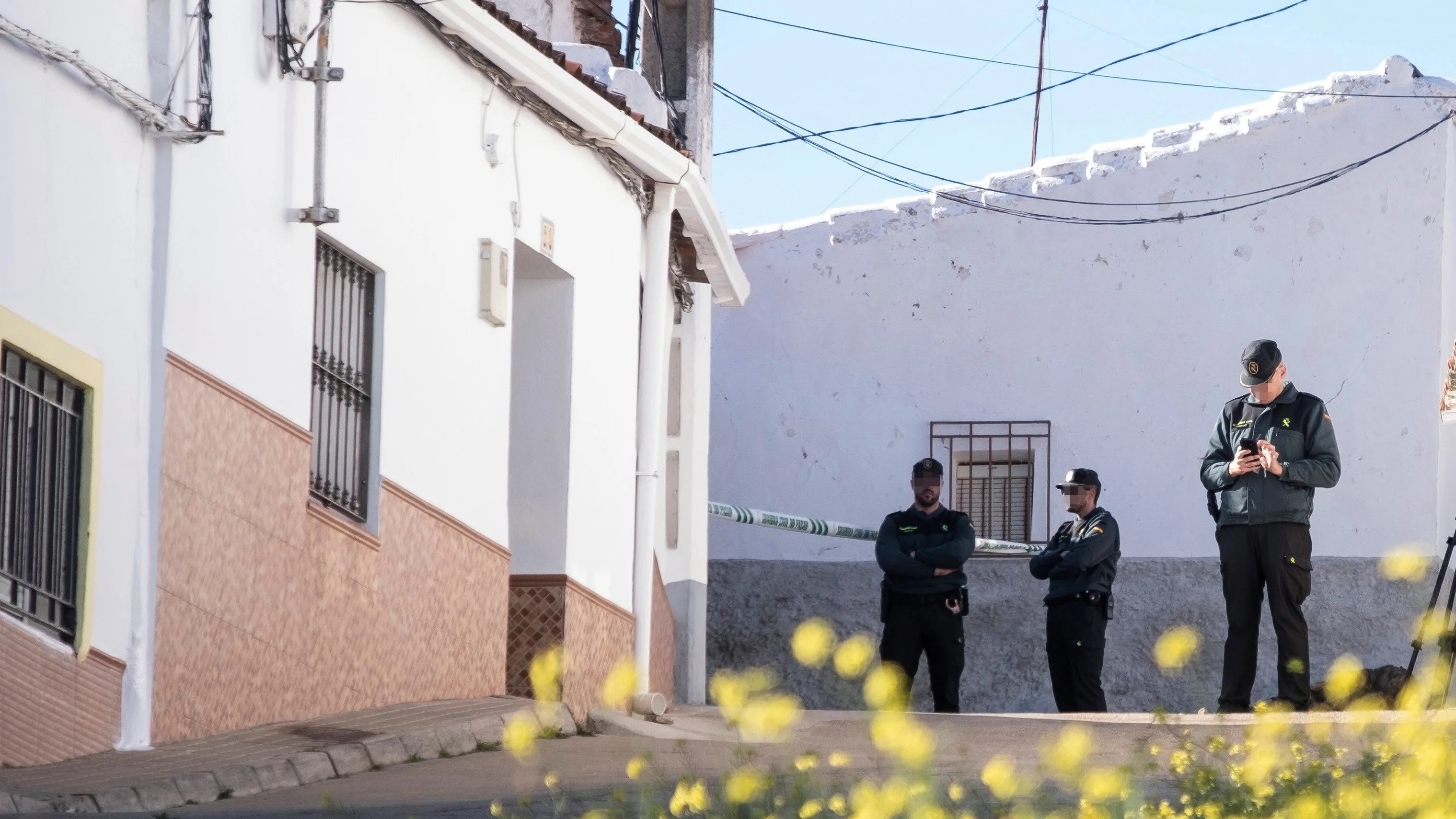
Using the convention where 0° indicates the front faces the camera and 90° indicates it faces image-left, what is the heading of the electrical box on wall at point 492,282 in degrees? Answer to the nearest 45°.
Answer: approximately 315°

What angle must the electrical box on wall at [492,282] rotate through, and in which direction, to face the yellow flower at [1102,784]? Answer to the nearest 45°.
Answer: approximately 45° to its right

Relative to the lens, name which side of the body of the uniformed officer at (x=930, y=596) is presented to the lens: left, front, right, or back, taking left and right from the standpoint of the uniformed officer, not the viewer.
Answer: front

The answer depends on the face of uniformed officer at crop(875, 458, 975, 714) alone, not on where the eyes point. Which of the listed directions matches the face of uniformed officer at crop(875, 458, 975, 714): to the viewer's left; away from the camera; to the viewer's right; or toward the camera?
toward the camera

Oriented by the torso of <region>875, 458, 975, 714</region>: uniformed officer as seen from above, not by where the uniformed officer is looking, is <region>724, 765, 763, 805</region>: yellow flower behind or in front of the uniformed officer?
in front

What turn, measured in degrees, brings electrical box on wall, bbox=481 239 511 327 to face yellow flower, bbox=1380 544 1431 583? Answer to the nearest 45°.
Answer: approximately 45° to its right

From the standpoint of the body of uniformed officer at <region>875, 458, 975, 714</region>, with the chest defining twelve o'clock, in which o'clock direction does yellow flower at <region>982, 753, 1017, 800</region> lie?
The yellow flower is roughly at 12 o'clock from the uniformed officer.

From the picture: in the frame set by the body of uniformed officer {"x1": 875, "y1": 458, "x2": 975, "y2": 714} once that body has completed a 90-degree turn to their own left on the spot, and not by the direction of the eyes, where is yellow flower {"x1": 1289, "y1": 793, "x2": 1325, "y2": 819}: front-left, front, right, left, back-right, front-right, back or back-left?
right

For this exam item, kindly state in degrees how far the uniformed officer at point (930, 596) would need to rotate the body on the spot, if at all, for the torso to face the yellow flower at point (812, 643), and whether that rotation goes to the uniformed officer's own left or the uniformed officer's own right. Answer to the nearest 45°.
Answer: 0° — they already face it

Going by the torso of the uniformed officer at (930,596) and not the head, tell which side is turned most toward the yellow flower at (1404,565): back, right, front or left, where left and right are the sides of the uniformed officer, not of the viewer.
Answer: front

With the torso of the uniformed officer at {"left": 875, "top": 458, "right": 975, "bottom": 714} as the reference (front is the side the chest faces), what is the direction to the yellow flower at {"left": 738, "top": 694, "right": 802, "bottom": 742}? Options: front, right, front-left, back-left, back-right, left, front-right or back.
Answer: front

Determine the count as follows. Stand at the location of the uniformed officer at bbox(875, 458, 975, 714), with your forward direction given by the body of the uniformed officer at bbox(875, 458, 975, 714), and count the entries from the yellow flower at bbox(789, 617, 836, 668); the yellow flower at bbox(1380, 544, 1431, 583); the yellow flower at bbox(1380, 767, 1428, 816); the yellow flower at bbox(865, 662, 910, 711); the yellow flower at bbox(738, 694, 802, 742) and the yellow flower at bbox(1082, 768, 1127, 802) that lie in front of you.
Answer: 6

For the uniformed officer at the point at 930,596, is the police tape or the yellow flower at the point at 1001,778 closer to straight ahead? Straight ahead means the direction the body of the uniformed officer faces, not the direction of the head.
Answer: the yellow flower

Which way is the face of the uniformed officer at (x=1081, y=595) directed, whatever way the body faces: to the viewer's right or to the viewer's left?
to the viewer's left

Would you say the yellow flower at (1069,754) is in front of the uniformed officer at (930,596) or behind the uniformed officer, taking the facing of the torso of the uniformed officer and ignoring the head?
in front

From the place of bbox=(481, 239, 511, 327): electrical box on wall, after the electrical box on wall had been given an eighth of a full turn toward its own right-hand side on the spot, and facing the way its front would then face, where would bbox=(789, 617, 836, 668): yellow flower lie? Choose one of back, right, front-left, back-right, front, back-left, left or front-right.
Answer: front

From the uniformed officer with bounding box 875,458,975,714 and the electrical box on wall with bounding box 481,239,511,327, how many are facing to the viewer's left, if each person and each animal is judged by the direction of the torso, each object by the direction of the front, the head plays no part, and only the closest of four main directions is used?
0
